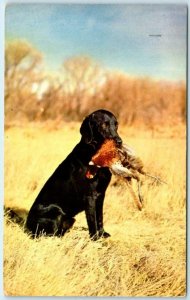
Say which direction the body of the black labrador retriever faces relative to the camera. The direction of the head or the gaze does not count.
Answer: to the viewer's right

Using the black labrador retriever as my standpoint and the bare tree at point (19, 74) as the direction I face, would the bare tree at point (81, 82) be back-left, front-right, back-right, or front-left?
front-right
